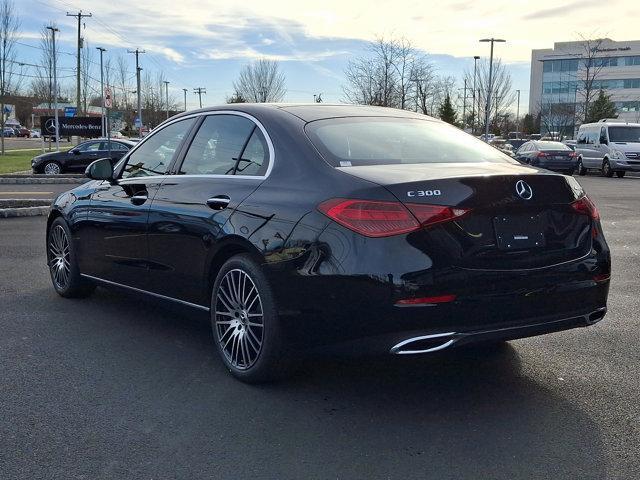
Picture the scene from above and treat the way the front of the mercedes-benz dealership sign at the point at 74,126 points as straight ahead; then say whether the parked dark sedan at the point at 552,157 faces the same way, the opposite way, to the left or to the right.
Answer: the opposite way

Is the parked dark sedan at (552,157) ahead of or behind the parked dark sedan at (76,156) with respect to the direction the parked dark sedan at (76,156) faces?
behind

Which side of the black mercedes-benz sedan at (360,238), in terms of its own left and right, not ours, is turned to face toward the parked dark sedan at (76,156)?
front

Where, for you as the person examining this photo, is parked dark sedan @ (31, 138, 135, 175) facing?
facing to the left of the viewer

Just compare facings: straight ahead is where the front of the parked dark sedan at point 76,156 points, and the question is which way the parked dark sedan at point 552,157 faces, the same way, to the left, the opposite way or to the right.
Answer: to the right

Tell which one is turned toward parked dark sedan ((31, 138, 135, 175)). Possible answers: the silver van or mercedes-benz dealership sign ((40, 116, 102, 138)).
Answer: the mercedes-benz dealership sign

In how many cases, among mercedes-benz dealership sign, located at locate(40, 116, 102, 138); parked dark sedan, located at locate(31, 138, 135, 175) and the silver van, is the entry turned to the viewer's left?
1

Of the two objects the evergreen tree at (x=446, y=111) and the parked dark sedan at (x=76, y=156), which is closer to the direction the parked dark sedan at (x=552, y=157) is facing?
the evergreen tree

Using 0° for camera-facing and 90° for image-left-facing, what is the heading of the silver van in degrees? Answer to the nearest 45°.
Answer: approximately 315°

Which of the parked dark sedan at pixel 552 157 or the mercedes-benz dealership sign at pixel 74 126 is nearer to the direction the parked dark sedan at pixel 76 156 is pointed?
the mercedes-benz dealership sign

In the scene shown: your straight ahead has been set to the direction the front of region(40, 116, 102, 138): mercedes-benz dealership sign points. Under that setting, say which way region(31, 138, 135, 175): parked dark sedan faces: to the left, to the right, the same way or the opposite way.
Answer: to the right

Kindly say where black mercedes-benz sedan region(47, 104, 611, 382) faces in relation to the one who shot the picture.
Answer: facing away from the viewer and to the left of the viewer

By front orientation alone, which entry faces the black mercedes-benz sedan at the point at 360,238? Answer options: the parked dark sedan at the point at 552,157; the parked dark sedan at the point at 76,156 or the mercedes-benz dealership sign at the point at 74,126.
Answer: the mercedes-benz dealership sign

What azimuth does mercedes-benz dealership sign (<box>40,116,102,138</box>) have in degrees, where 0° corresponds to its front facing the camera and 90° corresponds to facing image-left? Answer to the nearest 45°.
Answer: approximately 0°

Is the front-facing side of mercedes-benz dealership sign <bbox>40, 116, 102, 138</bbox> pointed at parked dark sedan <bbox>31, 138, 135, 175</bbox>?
yes
